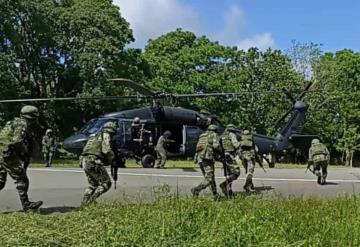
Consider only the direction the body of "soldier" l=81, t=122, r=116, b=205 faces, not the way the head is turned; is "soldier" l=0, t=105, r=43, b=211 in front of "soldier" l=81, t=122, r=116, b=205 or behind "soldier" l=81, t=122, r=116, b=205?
behind

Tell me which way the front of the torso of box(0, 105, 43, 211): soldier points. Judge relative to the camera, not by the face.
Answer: to the viewer's right

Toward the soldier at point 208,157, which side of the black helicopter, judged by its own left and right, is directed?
left

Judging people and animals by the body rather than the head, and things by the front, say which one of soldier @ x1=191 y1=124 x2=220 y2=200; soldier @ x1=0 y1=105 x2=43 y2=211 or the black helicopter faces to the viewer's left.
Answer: the black helicopter

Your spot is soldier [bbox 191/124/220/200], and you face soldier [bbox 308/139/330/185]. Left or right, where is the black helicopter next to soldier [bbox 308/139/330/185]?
left

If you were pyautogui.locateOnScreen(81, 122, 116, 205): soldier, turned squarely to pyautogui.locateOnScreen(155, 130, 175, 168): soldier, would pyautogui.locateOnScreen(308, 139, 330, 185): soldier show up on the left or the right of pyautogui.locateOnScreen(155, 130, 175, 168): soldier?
right

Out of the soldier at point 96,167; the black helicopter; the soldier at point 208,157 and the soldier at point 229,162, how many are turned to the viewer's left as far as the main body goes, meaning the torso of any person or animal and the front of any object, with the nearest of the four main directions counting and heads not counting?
1

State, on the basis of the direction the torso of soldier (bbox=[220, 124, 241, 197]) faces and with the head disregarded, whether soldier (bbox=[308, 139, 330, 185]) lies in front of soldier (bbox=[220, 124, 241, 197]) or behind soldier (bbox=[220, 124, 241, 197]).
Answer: in front
